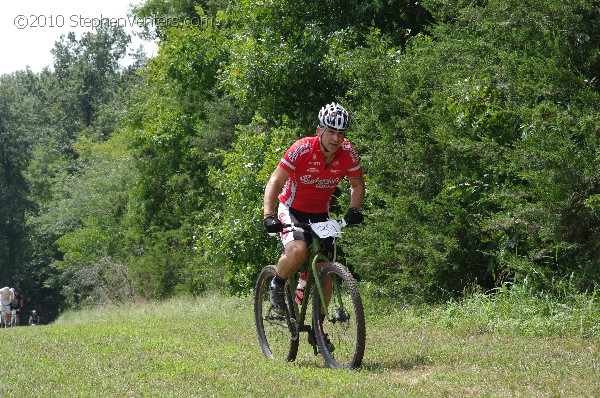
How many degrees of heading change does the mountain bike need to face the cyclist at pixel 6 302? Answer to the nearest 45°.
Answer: approximately 180°

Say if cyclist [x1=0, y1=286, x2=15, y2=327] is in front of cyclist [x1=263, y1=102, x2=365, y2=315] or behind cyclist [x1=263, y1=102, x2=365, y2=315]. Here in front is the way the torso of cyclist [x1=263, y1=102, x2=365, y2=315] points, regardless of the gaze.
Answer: behind

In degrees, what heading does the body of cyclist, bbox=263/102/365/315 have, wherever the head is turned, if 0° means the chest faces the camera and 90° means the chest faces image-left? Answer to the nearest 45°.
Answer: approximately 315°

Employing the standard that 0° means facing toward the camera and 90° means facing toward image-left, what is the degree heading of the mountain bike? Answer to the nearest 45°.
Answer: approximately 315°

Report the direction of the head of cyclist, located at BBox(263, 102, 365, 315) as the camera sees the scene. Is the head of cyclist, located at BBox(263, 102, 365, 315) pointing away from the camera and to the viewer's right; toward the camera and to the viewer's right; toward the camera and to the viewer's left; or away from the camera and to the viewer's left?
toward the camera and to the viewer's right
